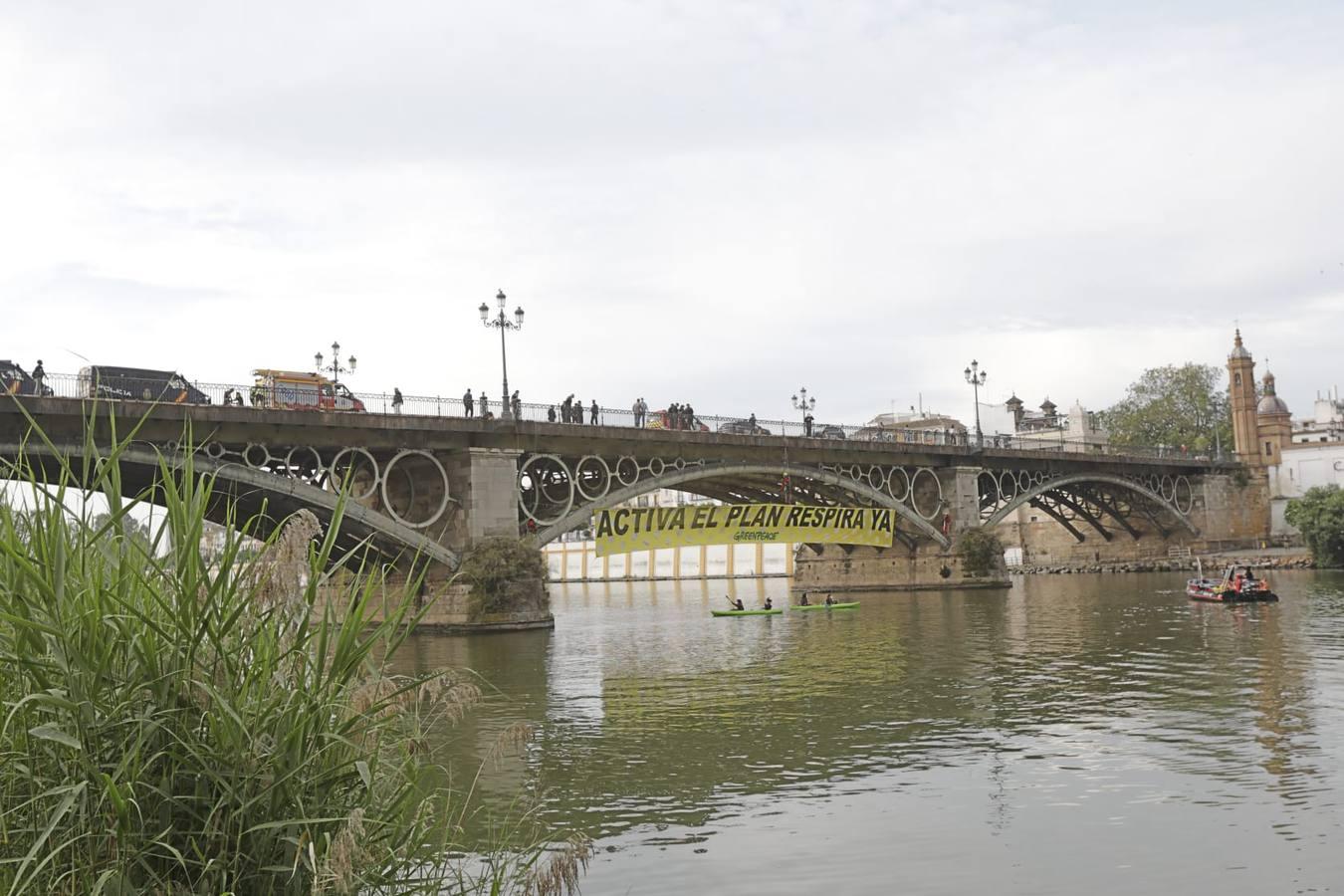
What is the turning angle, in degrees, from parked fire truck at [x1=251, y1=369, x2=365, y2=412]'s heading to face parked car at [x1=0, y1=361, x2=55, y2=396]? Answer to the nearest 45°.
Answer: approximately 135° to its right

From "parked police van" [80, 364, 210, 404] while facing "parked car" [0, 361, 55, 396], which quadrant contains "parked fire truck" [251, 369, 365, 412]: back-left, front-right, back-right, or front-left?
back-right

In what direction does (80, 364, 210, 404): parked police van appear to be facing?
to the viewer's right

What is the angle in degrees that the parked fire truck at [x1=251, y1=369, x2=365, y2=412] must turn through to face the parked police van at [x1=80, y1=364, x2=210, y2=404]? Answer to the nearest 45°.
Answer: approximately 135° to its right

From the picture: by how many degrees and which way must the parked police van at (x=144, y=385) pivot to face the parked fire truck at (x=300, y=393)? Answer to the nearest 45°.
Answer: approximately 45° to its left

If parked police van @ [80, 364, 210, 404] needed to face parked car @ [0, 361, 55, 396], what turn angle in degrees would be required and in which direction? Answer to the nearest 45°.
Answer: approximately 180°

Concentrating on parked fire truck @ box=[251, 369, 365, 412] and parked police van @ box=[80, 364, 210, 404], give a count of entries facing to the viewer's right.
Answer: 2

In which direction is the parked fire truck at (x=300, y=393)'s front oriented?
to the viewer's right
